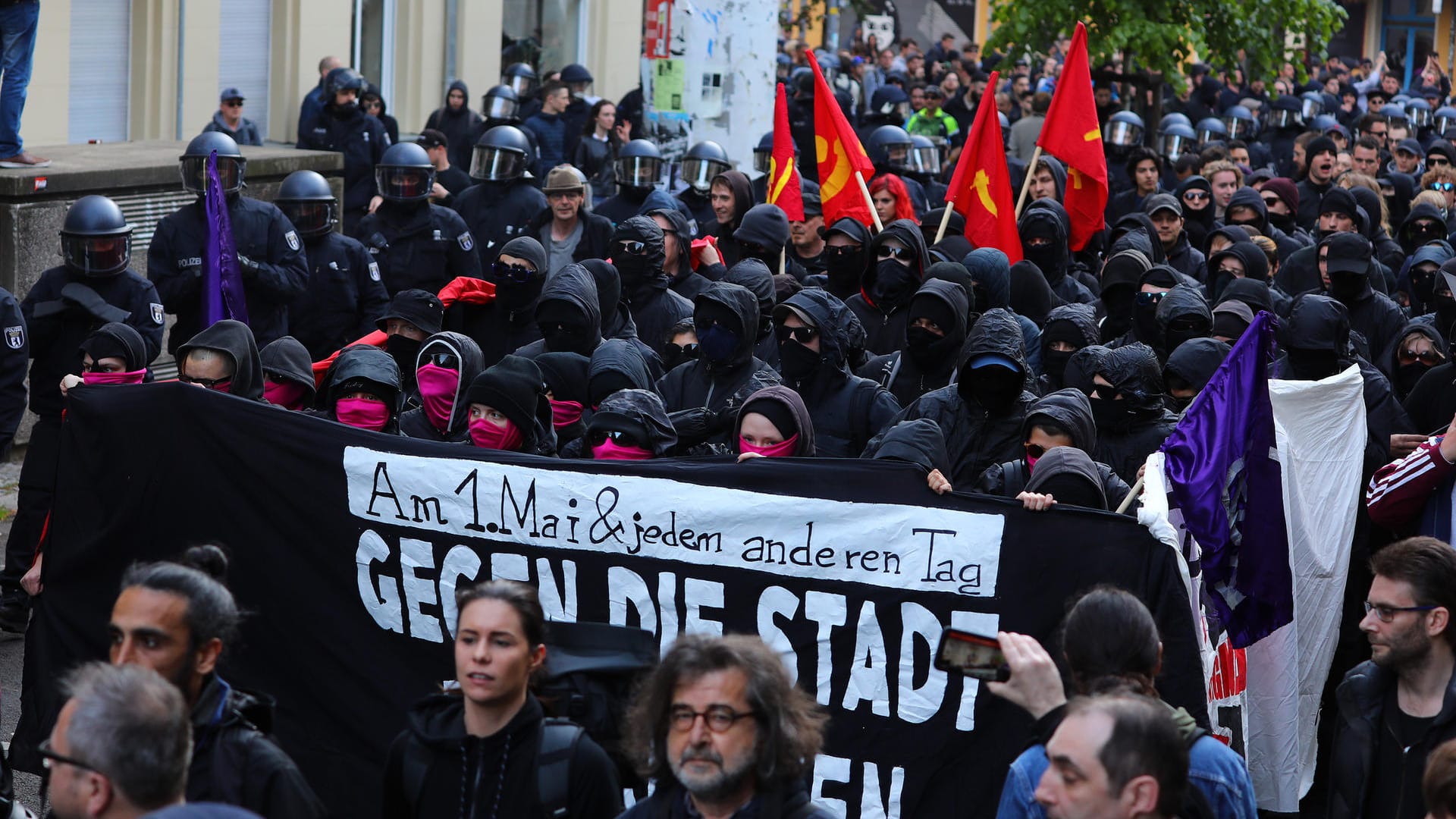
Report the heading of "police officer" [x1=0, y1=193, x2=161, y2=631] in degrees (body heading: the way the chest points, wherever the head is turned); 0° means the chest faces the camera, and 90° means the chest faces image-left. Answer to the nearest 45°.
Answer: approximately 0°

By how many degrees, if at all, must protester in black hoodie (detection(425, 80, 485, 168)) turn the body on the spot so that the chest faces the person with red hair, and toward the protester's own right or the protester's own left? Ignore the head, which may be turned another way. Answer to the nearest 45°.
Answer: approximately 45° to the protester's own left

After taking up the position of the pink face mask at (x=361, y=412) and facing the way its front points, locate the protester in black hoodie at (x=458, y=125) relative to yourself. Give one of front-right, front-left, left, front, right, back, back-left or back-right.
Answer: back

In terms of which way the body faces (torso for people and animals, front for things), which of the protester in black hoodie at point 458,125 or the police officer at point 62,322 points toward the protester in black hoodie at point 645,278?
the protester in black hoodie at point 458,125

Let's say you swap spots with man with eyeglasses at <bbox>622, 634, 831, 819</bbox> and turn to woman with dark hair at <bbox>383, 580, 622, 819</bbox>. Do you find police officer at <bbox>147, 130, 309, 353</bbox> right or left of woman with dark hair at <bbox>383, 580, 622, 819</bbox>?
right

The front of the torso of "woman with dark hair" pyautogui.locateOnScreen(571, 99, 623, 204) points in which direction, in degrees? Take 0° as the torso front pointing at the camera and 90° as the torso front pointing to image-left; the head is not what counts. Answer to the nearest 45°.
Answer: approximately 315°

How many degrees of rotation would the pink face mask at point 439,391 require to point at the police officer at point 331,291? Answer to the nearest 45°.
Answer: approximately 180°

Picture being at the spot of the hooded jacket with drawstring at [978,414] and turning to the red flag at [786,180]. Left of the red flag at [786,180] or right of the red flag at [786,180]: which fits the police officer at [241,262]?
left

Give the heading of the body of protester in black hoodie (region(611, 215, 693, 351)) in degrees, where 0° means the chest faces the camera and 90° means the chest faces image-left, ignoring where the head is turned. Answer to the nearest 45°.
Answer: approximately 45°

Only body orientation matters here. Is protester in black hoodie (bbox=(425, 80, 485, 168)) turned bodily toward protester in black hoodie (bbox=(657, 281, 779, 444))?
yes

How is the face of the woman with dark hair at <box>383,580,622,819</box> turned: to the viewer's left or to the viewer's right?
to the viewer's left
